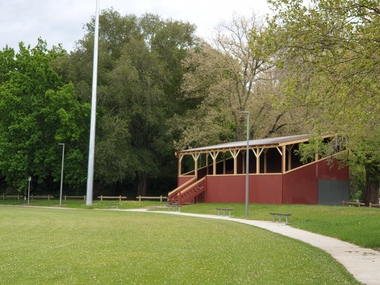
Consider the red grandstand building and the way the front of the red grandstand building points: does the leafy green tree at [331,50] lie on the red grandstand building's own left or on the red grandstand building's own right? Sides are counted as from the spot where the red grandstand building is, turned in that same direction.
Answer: on the red grandstand building's own left

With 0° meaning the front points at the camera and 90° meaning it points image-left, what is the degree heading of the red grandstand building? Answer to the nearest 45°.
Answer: approximately 45°

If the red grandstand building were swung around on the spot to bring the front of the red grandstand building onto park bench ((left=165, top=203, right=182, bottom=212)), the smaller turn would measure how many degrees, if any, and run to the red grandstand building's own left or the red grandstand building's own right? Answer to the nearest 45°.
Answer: approximately 45° to the red grandstand building's own right
